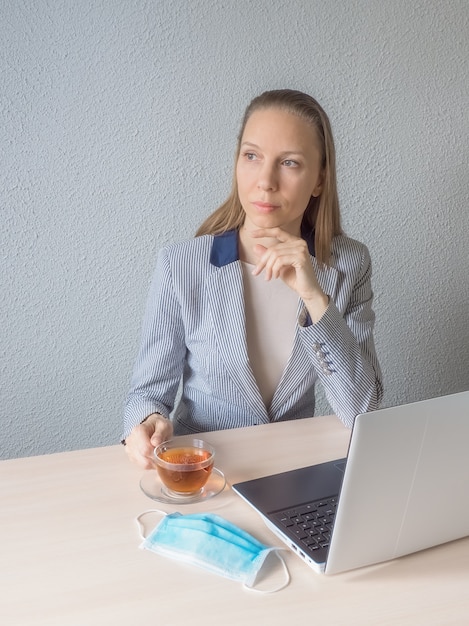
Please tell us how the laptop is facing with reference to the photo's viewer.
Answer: facing away from the viewer and to the left of the viewer

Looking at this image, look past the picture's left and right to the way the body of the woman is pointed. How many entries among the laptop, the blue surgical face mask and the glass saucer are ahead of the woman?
3

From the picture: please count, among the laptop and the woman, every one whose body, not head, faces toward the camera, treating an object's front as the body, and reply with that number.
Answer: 1

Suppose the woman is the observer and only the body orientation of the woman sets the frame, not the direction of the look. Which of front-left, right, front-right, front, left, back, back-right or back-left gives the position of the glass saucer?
front

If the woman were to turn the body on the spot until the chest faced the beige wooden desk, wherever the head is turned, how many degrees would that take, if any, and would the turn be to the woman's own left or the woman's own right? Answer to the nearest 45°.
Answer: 0° — they already face it

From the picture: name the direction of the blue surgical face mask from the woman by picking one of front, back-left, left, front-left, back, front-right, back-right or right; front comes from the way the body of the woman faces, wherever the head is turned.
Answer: front

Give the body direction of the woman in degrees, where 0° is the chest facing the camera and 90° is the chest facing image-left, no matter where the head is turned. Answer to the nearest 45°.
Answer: approximately 0°

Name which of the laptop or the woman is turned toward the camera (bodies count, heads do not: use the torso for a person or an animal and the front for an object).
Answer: the woman

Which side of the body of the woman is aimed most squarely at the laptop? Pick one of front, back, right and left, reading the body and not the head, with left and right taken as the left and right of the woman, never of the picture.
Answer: front
